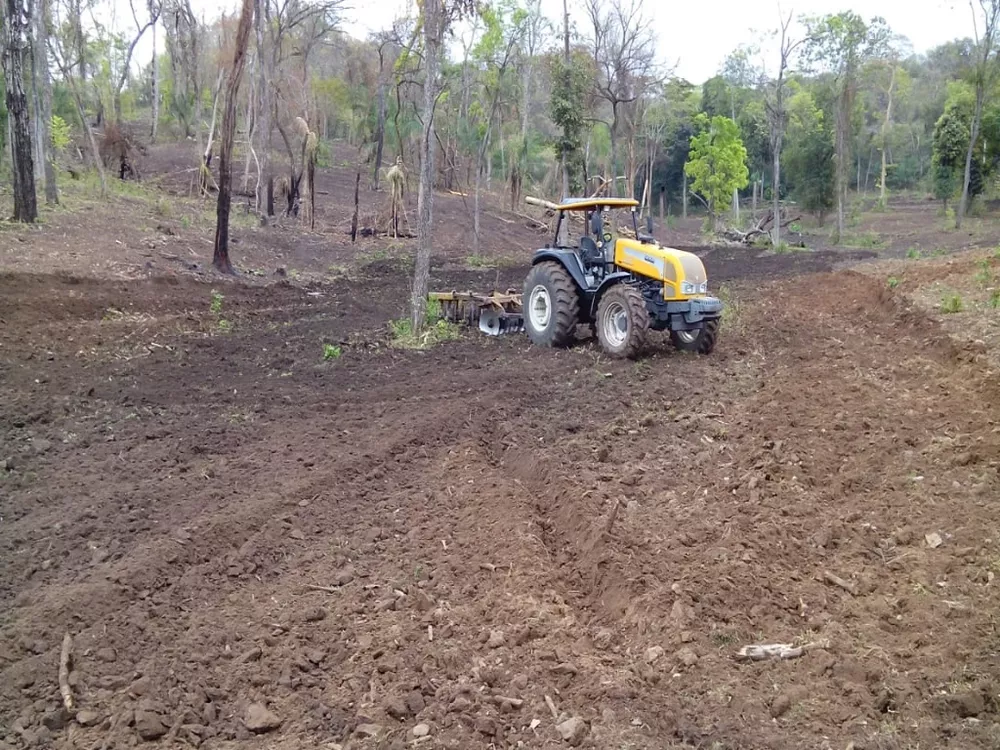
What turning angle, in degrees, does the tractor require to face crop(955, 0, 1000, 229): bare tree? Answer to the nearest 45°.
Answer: approximately 90° to its left

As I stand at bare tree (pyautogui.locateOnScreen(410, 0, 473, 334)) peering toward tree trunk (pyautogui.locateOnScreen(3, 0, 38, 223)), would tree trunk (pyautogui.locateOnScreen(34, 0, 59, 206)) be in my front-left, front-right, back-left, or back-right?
front-right

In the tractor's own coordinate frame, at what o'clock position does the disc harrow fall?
The disc harrow is roughly at 6 o'clock from the tractor.

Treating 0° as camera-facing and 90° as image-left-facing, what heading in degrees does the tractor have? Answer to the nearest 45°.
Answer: approximately 315°

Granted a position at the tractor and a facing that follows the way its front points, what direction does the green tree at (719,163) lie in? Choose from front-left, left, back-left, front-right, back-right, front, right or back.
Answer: back-left

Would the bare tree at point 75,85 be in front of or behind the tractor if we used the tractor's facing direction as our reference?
behind

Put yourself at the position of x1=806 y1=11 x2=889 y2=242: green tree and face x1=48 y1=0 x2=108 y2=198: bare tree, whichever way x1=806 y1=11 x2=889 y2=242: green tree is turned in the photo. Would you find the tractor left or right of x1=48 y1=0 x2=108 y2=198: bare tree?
left
